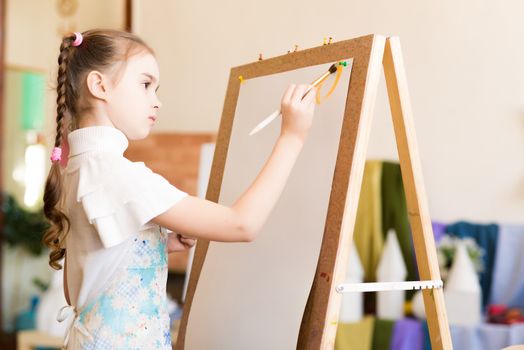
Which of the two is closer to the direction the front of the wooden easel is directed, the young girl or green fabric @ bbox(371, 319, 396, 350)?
the young girl

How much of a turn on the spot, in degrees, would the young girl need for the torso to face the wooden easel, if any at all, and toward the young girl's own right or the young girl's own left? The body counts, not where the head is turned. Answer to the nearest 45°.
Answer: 0° — they already face it

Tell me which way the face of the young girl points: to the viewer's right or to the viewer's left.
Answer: to the viewer's right

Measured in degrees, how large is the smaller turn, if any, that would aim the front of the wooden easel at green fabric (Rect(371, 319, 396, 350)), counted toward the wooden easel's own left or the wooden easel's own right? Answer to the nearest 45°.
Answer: approximately 135° to the wooden easel's own right

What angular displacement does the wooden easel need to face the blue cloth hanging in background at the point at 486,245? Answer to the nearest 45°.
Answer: approximately 180°

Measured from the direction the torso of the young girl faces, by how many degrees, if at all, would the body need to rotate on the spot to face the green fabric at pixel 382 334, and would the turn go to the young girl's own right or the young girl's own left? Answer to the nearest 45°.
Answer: approximately 45° to the young girl's own left

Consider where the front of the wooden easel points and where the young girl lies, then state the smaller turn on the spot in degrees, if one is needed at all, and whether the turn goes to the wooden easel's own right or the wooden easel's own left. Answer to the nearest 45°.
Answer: approximately 45° to the wooden easel's own right

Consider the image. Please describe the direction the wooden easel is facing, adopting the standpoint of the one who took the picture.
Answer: facing the viewer and to the left of the viewer

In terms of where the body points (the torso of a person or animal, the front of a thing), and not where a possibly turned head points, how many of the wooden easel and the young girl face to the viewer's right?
1

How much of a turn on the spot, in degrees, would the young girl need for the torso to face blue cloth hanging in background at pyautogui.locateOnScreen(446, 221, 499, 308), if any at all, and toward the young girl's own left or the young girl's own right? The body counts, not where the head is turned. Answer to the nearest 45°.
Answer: approximately 45° to the young girl's own left

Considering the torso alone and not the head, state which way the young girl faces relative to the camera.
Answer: to the viewer's right
